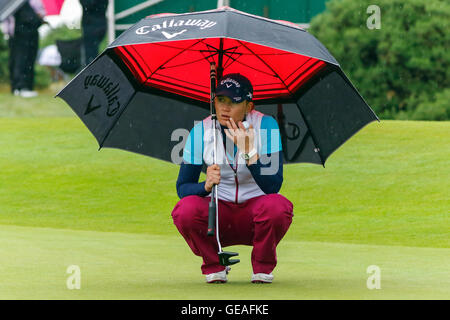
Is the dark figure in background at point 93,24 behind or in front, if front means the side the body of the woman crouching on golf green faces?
behind

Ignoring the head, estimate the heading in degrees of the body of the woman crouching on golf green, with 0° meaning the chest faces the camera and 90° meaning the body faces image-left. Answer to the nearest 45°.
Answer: approximately 0°

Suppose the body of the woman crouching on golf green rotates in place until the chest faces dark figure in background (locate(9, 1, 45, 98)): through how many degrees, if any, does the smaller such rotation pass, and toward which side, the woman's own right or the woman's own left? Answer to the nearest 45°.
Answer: approximately 180°
